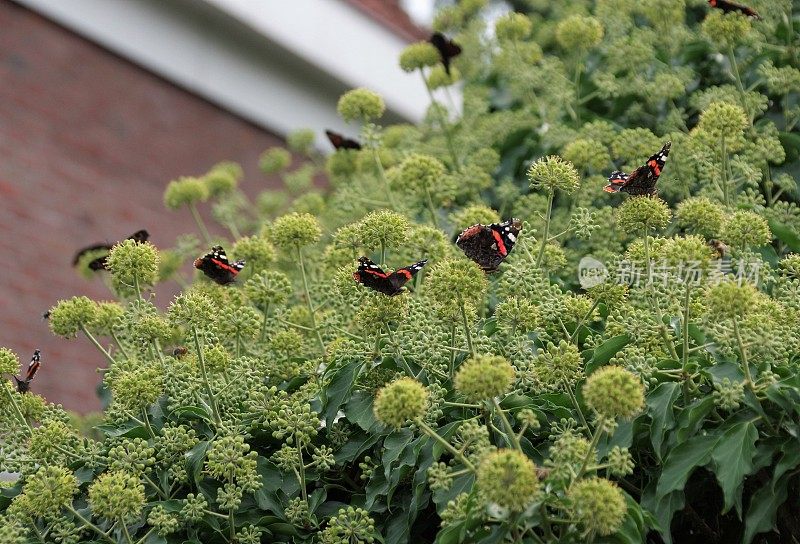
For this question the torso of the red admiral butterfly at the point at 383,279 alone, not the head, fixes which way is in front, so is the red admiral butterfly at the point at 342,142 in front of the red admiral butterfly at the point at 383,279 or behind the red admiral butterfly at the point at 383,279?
in front

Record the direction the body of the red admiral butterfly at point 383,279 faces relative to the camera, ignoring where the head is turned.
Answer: away from the camera

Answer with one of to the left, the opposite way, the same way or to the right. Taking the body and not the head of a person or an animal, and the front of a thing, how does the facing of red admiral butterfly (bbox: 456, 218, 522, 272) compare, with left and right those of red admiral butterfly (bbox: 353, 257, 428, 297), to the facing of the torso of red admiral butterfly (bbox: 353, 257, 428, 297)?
to the right

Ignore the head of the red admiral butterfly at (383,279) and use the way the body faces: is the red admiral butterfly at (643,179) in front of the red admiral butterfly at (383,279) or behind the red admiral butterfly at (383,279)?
in front

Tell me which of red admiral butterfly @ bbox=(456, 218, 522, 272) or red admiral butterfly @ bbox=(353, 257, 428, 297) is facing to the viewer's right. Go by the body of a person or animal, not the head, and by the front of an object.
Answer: red admiral butterfly @ bbox=(456, 218, 522, 272)

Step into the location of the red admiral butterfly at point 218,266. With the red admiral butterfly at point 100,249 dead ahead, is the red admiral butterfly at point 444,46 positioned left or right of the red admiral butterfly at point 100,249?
right

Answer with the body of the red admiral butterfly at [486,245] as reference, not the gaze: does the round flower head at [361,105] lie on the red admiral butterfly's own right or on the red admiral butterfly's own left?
on the red admiral butterfly's own left
